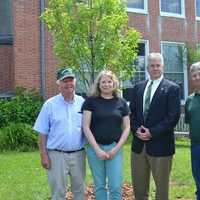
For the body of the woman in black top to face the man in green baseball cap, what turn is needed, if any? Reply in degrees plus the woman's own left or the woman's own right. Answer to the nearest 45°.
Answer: approximately 90° to the woman's own right

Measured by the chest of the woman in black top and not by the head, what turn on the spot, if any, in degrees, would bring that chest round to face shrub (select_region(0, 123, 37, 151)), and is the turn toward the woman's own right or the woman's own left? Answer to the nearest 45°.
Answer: approximately 180°

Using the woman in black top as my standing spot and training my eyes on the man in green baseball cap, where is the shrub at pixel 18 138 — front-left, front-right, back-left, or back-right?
front-right

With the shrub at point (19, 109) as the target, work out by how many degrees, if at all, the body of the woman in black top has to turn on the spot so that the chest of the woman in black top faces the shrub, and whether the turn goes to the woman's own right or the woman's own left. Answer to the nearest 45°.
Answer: approximately 180°

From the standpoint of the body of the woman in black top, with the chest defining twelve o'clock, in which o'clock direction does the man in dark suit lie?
The man in dark suit is roughly at 8 o'clock from the woman in black top.

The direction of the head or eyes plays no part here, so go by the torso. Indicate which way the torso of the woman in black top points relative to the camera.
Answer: toward the camera

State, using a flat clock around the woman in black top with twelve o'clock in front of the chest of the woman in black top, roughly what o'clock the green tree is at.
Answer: The green tree is roughly at 6 o'clock from the woman in black top.

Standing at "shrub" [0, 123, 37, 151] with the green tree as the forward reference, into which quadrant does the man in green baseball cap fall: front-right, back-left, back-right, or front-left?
front-right
